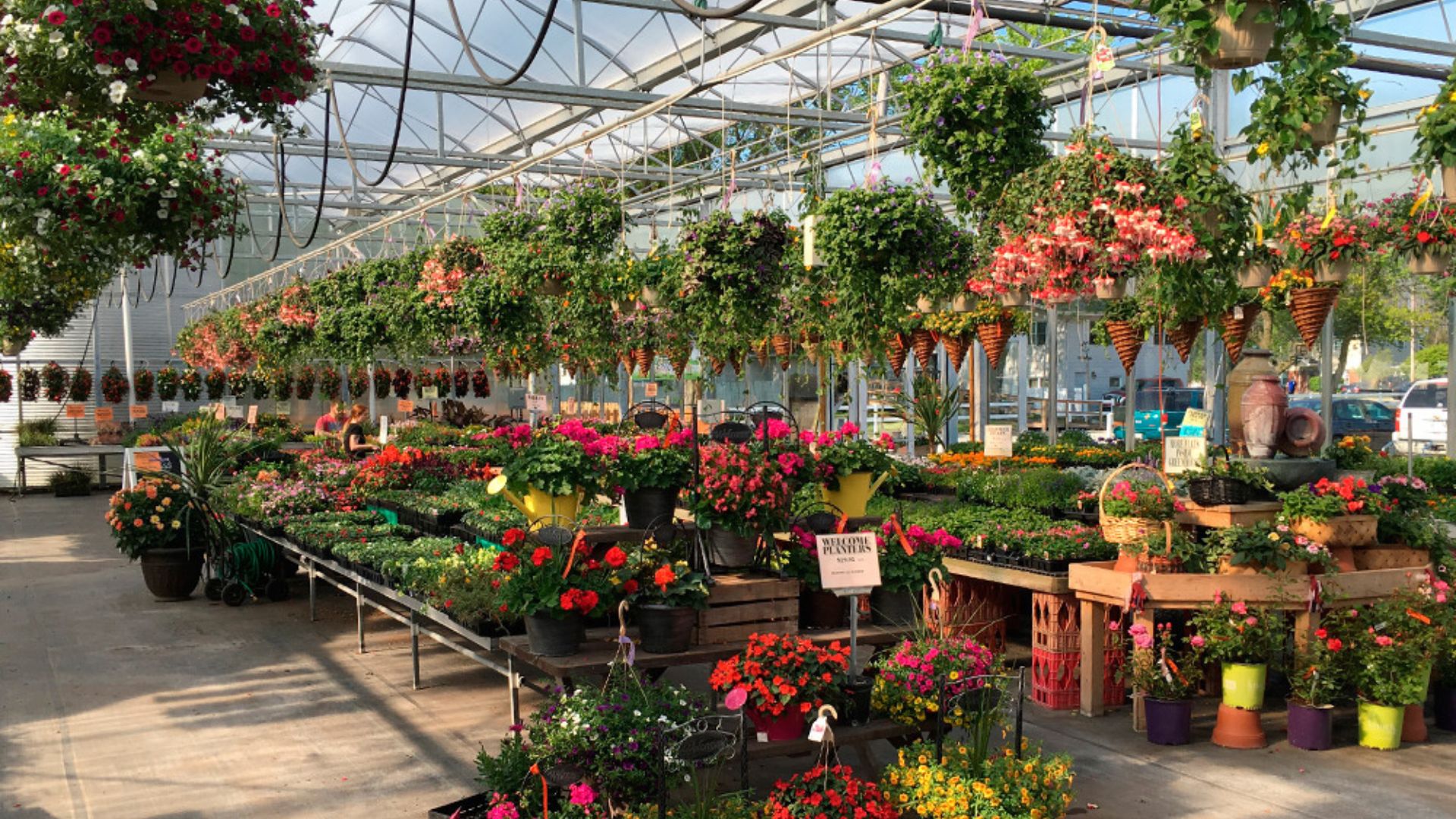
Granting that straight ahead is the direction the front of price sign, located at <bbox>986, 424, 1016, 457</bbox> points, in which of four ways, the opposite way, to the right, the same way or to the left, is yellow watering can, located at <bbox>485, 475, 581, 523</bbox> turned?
to the right

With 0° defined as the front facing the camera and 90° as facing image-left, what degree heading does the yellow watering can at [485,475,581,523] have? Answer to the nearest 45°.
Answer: approximately 90°

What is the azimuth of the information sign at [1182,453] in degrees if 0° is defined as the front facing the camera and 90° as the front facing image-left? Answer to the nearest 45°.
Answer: approximately 0°

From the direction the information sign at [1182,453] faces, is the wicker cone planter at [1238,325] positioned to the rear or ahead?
to the rear

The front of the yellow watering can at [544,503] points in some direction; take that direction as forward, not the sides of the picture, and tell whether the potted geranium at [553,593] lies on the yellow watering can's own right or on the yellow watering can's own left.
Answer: on the yellow watering can's own left

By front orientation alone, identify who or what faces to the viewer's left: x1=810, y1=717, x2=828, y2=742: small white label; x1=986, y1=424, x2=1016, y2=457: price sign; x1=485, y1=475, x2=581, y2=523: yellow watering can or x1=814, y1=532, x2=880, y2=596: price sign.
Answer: the yellow watering can

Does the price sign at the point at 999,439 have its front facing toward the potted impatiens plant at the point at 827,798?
yes
